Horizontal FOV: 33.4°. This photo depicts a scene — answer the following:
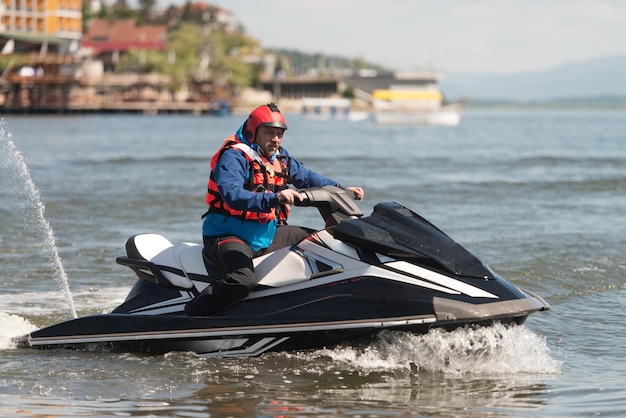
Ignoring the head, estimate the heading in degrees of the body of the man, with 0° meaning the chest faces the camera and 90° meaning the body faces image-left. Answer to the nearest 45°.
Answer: approximately 315°

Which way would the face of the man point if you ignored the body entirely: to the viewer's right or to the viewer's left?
to the viewer's right

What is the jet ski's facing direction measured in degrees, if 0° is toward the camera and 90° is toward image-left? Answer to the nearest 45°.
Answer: approximately 270°
